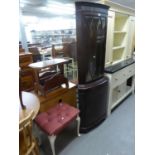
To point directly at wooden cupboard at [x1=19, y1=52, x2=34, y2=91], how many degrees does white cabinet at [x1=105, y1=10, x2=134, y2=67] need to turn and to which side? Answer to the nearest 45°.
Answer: approximately 90° to its right

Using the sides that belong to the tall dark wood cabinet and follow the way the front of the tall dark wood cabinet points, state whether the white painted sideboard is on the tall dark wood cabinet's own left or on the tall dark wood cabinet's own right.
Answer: on the tall dark wood cabinet's own left

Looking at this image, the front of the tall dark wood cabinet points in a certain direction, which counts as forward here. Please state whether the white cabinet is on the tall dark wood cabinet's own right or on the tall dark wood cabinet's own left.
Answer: on the tall dark wood cabinet's own left

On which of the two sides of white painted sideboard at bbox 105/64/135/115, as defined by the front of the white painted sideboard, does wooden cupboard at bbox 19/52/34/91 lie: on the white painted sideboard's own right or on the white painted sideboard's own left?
on the white painted sideboard's own right

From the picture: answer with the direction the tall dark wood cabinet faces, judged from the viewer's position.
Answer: facing the viewer and to the right of the viewer

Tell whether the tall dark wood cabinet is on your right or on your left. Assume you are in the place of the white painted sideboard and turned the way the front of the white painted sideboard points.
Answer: on your right

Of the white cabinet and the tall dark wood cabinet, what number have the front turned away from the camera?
0
